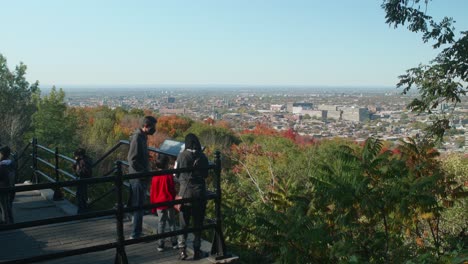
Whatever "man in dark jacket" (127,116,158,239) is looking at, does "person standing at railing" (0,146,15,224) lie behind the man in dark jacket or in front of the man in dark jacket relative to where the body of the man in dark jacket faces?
behind

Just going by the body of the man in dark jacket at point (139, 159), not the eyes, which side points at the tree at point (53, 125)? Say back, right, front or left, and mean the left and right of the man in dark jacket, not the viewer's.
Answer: left

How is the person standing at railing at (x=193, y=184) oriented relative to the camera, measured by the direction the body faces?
away from the camera

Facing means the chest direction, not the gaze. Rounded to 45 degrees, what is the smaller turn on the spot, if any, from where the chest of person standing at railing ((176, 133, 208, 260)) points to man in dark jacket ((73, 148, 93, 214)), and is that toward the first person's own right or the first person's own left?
approximately 45° to the first person's own left

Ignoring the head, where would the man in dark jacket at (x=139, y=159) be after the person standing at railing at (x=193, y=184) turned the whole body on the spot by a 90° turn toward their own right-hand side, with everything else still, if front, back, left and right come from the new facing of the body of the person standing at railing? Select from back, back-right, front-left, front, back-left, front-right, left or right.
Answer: back-left

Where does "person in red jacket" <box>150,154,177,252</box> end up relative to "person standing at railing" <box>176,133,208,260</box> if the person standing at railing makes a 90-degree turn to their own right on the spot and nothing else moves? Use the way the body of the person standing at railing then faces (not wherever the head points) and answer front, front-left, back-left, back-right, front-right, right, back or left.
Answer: back-left

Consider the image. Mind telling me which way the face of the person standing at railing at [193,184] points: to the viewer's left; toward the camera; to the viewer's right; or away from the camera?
away from the camera

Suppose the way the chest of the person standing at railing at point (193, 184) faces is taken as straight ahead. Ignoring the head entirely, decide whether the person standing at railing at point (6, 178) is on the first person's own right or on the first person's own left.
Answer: on the first person's own left
